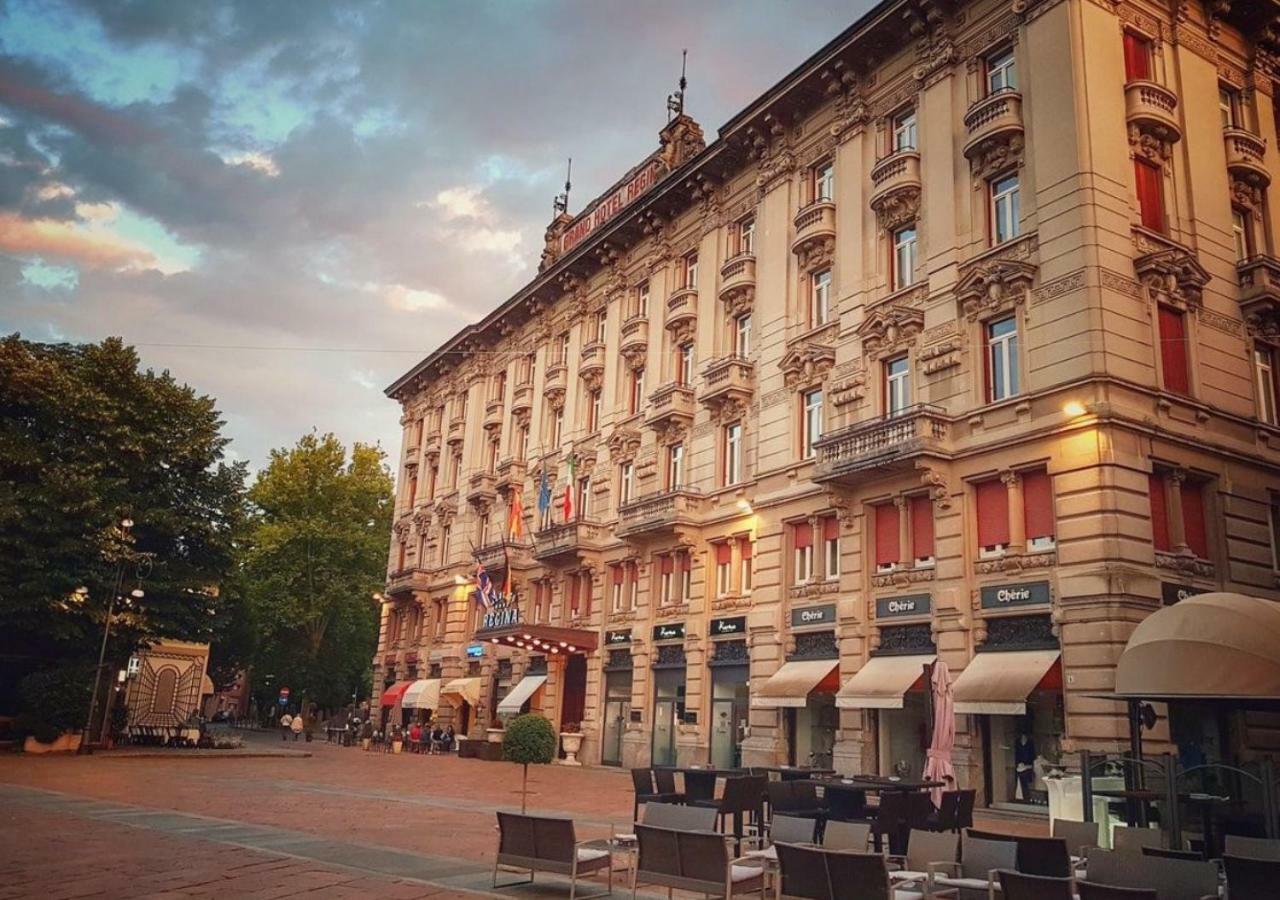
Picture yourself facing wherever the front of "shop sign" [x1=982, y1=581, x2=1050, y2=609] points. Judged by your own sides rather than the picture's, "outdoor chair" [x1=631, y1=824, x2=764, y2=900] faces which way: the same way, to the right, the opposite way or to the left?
the opposite way

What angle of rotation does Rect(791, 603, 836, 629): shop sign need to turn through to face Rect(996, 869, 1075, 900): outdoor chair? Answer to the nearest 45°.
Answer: approximately 45° to its left

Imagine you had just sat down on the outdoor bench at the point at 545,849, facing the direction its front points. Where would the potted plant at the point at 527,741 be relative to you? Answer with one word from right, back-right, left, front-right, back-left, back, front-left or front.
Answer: front-left

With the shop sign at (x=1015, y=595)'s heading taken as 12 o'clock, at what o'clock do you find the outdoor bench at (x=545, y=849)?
The outdoor bench is roughly at 11 o'clock from the shop sign.

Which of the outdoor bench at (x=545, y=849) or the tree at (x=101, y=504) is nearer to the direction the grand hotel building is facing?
the outdoor bench

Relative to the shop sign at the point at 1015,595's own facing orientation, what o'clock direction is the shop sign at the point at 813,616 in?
the shop sign at the point at 813,616 is roughly at 3 o'clock from the shop sign at the point at 1015,595.

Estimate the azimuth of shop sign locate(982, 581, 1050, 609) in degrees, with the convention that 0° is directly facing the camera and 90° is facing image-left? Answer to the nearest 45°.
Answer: approximately 45°

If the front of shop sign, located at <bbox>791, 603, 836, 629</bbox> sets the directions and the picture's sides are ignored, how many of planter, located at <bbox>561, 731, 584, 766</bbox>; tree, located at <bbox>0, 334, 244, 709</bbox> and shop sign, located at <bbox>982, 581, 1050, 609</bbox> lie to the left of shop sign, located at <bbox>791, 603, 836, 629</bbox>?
1

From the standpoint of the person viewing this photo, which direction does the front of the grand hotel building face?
facing the viewer and to the left of the viewer

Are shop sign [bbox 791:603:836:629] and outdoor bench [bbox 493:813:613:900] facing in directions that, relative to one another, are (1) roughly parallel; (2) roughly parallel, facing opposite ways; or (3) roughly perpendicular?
roughly parallel, facing opposite ways

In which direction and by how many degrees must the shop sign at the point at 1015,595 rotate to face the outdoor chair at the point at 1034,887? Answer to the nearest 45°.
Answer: approximately 45° to its left

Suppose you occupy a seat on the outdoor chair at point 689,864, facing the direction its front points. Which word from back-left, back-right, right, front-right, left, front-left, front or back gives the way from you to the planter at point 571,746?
front-left

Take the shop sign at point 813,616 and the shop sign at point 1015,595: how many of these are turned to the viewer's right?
0

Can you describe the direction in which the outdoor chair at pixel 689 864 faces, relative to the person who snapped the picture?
facing away from the viewer and to the right of the viewer

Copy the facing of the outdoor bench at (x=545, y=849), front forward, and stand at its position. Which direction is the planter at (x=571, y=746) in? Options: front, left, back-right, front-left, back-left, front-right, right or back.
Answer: front-left

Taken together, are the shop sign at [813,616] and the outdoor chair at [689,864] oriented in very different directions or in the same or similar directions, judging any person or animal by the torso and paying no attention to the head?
very different directions

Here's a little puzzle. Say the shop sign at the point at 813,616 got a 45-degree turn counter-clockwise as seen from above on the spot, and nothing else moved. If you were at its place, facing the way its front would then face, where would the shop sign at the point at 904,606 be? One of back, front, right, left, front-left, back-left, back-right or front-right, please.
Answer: front-left

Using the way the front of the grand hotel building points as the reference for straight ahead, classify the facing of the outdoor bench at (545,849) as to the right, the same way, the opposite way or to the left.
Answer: the opposite way

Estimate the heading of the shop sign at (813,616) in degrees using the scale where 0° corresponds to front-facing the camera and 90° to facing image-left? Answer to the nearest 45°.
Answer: approximately 45°

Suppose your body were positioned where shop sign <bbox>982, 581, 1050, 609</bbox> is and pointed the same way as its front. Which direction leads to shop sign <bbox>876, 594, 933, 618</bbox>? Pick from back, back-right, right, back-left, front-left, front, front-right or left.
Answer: right

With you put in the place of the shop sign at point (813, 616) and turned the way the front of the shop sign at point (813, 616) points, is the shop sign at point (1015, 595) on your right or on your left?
on your left
